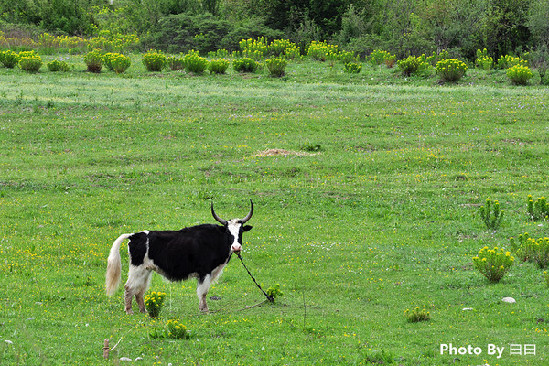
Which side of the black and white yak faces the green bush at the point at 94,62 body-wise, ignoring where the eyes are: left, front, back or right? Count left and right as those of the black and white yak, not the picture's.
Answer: left

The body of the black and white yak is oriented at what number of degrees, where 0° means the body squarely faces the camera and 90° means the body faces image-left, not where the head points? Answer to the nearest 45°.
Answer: approximately 270°

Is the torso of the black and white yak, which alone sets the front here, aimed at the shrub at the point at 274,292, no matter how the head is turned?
yes

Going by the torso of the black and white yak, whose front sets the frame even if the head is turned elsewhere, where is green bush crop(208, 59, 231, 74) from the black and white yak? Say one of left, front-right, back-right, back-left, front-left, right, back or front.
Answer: left

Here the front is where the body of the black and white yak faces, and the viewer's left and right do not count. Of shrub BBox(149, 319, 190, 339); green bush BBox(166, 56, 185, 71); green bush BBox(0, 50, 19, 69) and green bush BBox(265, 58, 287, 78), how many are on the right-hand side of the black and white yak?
1

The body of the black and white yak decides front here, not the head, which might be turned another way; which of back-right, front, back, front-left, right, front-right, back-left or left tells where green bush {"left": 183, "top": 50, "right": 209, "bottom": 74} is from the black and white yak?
left

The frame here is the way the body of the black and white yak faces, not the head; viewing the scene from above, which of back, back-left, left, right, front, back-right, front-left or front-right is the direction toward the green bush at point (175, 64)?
left

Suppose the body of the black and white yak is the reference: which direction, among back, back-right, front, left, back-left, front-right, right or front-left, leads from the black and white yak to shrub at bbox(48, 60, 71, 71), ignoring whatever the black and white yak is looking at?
left

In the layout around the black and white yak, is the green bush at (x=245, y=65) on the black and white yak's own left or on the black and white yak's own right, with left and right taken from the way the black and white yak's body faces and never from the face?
on the black and white yak's own left

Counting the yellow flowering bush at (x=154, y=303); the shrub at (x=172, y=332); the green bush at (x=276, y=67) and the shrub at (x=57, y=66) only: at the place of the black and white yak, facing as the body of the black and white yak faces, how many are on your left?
2

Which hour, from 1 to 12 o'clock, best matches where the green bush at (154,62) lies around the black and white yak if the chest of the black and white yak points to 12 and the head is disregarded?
The green bush is roughly at 9 o'clock from the black and white yak.

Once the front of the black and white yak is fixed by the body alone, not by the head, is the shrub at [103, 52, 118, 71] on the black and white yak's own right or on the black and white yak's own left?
on the black and white yak's own left

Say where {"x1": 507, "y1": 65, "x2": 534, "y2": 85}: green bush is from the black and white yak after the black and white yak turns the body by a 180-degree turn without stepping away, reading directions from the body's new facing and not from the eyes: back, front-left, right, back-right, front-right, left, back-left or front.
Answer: back-right

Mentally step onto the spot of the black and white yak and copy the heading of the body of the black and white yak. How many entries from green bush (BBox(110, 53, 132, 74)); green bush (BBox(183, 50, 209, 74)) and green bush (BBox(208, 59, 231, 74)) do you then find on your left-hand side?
3

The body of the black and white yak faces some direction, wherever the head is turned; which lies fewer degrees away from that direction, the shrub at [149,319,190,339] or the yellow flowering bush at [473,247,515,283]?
the yellow flowering bush

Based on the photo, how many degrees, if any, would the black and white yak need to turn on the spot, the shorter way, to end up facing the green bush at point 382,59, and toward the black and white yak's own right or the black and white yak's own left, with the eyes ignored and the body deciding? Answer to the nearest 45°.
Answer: approximately 90° to the black and white yak's own left
